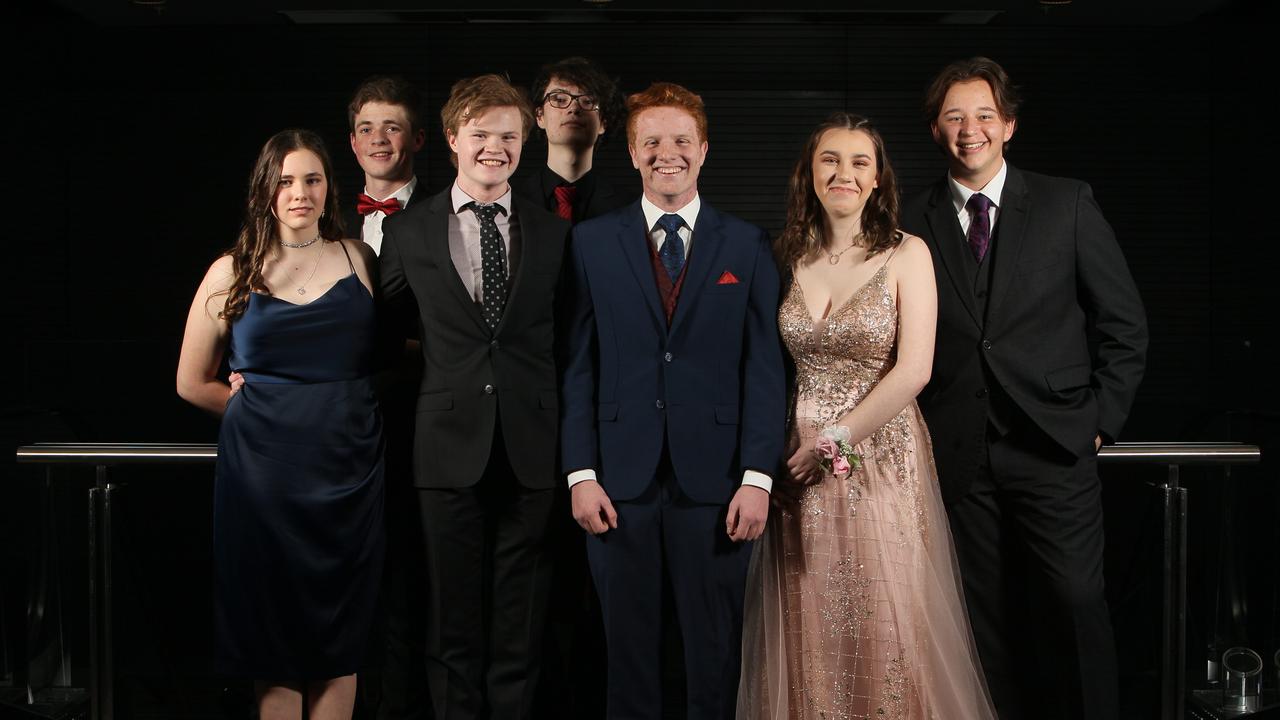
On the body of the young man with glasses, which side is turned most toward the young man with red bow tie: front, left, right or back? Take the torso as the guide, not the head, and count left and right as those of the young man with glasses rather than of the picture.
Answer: right

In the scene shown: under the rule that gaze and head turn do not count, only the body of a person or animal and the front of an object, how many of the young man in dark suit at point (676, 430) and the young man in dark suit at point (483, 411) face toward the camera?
2

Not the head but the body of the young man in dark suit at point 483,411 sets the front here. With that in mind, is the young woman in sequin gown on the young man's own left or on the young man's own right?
on the young man's own left

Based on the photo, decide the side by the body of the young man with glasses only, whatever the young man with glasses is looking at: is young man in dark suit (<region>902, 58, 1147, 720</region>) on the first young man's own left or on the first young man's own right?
on the first young man's own left

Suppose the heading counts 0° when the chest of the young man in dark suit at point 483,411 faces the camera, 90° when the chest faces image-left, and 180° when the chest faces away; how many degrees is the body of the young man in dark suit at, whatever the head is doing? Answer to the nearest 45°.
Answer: approximately 0°

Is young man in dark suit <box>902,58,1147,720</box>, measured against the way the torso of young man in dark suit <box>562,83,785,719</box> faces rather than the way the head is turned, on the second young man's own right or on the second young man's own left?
on the second young man's own left
